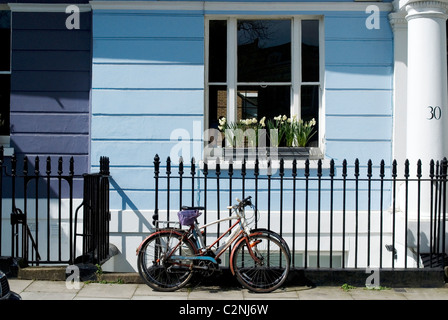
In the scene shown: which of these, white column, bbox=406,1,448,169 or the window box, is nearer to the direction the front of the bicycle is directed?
the white column

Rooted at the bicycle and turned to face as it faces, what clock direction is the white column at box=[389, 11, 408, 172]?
The white column is roughly at 11 o'clock from the bicycle.

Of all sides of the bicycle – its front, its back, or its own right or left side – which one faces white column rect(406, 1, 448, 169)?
front

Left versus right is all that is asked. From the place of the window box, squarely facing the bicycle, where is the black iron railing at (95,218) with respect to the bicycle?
right

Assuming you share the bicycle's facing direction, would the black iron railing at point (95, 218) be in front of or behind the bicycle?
behind

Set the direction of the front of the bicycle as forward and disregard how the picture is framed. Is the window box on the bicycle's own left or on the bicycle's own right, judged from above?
on the bicycle's own left

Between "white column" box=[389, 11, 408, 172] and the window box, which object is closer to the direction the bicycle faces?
the white column

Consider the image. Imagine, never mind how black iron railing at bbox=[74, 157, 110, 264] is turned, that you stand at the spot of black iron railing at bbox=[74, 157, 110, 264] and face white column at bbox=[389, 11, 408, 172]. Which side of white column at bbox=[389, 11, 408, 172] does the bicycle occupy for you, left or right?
right

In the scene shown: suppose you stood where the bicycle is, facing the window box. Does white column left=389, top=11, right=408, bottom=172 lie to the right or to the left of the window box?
right

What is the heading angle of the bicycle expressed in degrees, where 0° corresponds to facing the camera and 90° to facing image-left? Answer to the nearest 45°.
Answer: approximately 270°
